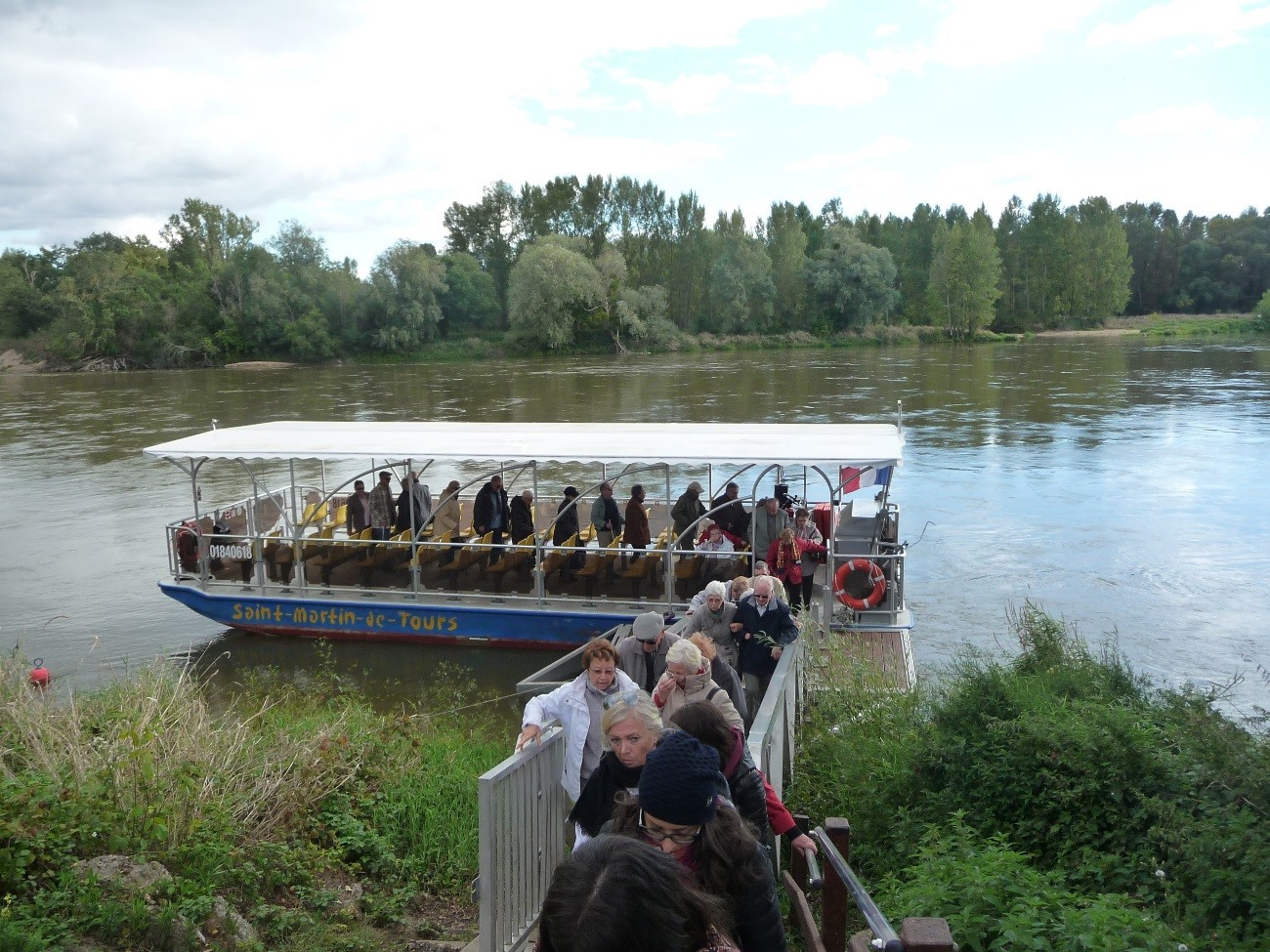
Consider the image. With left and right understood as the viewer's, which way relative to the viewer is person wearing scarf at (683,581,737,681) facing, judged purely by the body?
facing the viewer

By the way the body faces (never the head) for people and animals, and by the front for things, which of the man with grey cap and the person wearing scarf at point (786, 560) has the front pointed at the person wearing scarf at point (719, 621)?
the person wearing scarf at point (786, 560)

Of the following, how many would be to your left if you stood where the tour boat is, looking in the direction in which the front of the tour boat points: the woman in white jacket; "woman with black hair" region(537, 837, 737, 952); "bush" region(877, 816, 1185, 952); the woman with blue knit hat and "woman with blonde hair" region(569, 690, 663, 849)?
5

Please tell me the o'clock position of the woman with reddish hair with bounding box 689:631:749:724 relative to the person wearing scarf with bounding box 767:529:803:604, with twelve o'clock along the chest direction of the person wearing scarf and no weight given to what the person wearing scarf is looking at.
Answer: The woman with reddish hair is roughly at 12 o'clock from the person wearing scarf.

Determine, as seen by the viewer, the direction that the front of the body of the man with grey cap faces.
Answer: toward the camera

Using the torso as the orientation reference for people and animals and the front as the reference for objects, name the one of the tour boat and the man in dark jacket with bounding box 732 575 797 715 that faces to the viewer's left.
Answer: the tour boat

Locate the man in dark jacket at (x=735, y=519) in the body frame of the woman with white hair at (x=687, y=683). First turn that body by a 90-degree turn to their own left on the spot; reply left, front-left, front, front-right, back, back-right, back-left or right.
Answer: back-left

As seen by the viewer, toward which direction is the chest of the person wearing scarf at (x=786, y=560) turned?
toward the camera

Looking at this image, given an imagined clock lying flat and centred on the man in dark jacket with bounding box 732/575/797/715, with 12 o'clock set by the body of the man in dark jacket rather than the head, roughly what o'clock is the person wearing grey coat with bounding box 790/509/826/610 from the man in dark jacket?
The person wearing grey coat is roughly at 6 o'clock from the man in dark jacket.

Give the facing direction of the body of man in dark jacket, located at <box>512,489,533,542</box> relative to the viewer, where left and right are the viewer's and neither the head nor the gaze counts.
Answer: facing to the right of the viewer

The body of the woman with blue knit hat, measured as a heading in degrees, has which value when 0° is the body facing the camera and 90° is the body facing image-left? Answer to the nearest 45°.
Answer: approximately 45°
